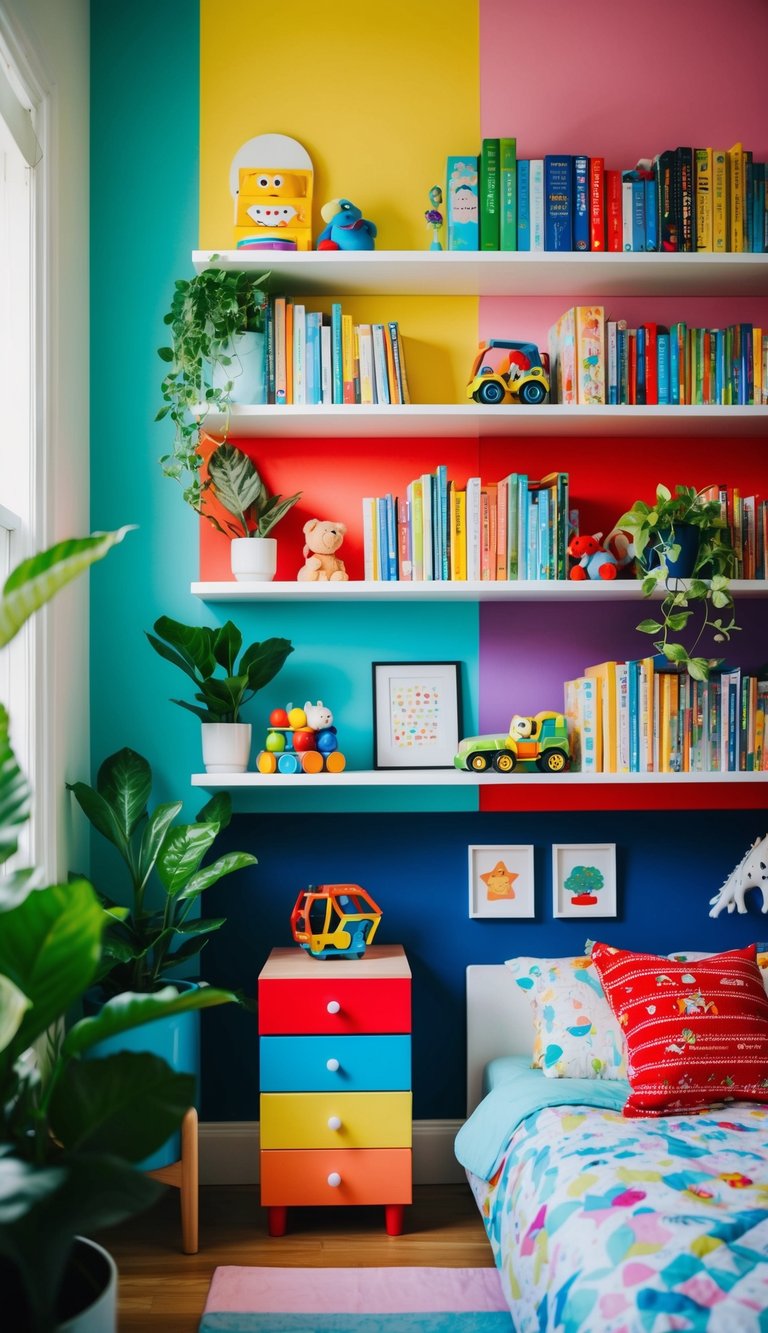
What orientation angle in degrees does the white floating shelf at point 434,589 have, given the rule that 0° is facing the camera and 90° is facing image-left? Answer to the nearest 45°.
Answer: approximately 0°

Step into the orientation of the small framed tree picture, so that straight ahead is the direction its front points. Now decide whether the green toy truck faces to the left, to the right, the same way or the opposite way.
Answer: to the right

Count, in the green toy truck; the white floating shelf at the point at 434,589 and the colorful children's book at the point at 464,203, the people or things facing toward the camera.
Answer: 2

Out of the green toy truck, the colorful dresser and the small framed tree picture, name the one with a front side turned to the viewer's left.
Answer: the green toy truck
